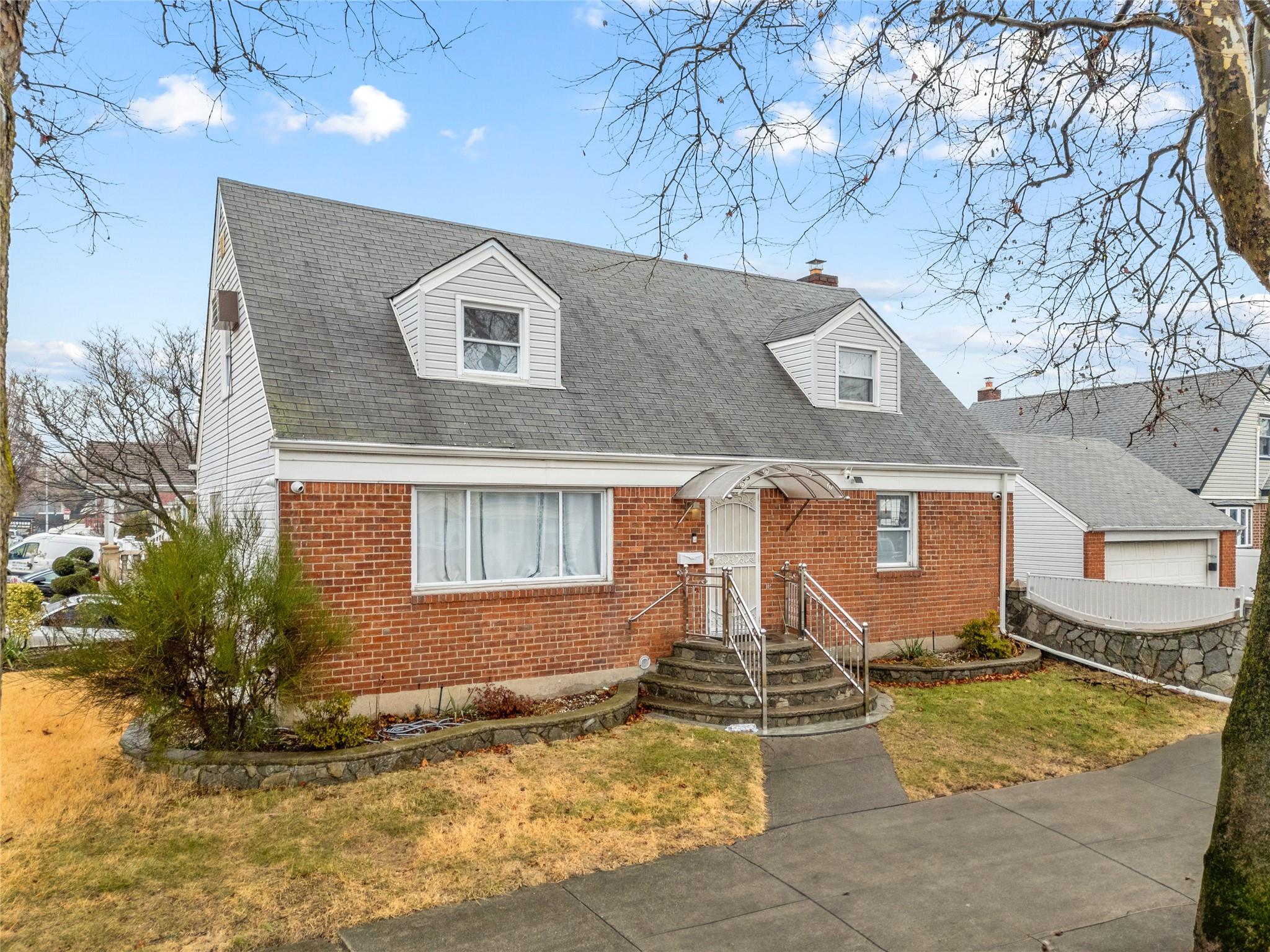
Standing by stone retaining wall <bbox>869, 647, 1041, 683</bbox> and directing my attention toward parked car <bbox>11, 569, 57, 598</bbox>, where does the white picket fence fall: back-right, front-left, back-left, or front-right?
back-right

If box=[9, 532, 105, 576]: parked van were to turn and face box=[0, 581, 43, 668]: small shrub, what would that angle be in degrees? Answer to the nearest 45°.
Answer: approximately 90° to its left

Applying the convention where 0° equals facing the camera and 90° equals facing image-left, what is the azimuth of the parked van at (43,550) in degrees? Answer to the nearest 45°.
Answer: approximately 90°

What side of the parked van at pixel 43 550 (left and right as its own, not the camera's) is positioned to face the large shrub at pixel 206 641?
left

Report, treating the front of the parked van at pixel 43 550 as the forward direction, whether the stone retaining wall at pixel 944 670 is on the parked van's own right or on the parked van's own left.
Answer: on the parked van's own left
